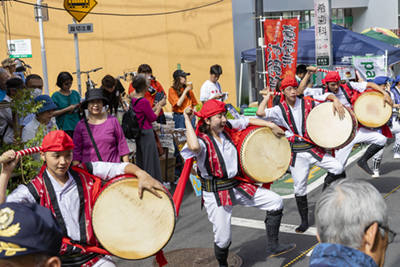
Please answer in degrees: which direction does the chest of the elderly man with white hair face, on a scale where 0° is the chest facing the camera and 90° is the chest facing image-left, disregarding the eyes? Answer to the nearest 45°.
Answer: approximately 225°

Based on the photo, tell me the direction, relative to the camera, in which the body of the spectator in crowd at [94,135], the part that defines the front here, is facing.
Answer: toward the camera

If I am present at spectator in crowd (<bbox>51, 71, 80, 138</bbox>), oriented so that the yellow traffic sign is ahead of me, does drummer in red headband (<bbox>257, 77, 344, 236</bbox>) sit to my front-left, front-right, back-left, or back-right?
back-right

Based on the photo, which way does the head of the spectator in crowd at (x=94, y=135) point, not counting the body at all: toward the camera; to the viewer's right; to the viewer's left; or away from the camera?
toward the camera

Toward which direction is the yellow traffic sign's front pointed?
toward the camera

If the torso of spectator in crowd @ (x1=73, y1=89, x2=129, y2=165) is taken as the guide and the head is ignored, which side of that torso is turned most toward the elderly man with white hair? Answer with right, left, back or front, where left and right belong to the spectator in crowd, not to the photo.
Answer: front

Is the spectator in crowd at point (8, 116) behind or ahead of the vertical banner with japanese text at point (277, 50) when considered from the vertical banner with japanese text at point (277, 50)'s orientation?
ahead

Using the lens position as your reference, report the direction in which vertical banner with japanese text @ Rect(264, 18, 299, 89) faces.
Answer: facing the viewer

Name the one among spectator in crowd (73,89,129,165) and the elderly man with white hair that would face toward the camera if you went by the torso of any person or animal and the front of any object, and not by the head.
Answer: the spectator in crowd

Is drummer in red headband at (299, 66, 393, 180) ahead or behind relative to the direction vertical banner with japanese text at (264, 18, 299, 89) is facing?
ahead

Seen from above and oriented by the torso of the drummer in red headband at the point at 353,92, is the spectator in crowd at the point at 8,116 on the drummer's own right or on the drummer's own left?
on the drummer's own right

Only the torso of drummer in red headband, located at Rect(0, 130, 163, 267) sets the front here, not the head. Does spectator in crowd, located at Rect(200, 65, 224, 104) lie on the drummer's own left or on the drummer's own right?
on the drummer's own left

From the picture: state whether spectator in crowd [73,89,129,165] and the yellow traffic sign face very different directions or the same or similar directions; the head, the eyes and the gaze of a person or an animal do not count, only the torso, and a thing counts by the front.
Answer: same or similar directions

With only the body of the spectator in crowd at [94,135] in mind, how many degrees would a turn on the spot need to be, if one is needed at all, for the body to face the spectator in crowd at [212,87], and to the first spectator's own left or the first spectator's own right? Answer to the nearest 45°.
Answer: approximately 135° to the first spectator's own left

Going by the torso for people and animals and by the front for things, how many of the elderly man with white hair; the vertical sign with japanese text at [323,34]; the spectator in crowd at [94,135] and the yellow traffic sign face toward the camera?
3

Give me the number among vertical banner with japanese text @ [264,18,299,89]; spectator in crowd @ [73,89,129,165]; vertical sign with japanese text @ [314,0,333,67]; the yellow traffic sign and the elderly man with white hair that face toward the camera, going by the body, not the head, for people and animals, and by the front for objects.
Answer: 4
